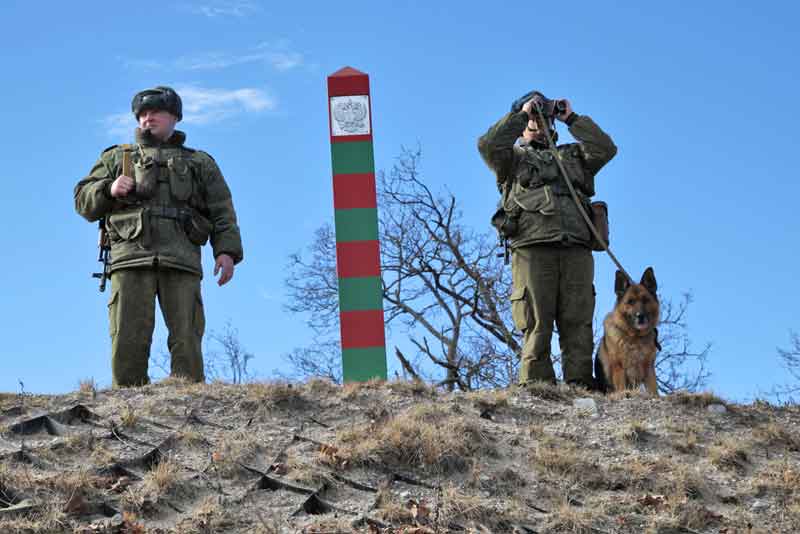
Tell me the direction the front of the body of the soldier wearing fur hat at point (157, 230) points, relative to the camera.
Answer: toward the camera

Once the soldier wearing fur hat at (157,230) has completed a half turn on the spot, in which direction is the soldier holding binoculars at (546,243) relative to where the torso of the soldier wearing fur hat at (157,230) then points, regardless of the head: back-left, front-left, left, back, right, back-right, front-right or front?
right

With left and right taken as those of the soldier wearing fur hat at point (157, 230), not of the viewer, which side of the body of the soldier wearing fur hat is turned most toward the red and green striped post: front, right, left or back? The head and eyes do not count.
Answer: left

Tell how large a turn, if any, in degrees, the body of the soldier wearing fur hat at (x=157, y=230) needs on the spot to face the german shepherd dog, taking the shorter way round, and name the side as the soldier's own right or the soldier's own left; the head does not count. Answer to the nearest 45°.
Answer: approximately 90° to the soldier's own left
